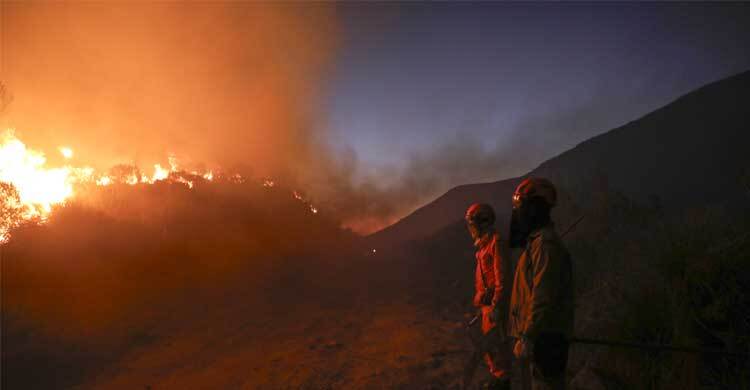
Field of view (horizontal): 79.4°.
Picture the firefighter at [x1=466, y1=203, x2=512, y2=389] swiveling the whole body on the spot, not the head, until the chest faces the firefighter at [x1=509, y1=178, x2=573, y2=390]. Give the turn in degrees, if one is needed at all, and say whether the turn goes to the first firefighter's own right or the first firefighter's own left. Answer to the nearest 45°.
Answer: approximately 90° to the first firefighter's own left

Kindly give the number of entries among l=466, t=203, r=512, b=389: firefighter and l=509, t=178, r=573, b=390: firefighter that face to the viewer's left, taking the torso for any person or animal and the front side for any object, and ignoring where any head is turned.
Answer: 2

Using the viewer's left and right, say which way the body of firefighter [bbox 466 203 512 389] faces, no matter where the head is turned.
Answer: facing to the left of the viewer

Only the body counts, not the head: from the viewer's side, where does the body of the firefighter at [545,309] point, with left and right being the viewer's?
facing to the left of the viewer

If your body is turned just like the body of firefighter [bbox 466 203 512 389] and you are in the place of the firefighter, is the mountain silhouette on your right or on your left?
on your right

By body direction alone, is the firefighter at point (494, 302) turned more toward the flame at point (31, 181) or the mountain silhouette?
the flame

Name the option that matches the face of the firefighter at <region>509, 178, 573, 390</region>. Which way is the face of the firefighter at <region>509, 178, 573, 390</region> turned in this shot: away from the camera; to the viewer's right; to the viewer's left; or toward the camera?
to the viewer's left

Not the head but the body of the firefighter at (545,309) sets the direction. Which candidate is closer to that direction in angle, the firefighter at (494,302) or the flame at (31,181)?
the flame

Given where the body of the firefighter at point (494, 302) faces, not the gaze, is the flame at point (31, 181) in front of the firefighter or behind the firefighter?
in front

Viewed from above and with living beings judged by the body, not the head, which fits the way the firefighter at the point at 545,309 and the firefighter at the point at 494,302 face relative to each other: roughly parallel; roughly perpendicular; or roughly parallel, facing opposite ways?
roughly parallel

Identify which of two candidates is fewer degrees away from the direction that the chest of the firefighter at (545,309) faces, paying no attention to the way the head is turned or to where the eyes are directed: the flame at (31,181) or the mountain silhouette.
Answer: the flame
